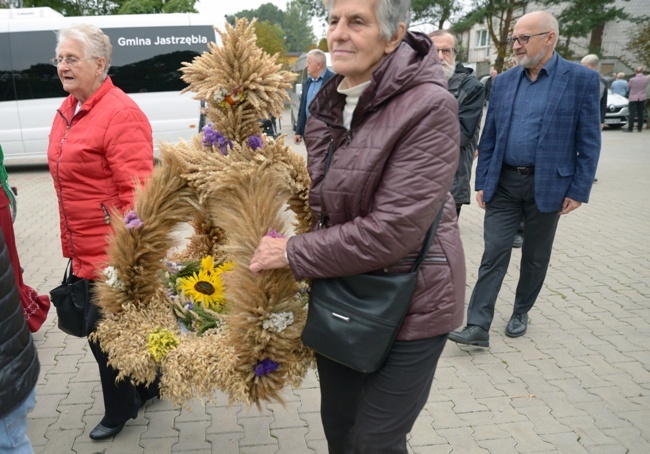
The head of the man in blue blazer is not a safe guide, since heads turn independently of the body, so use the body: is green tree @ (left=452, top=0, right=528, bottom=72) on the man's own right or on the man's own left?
on the man's own right

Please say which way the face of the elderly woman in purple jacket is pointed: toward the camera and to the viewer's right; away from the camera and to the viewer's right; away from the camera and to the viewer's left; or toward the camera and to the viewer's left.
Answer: toward the camera and to the viewer's left

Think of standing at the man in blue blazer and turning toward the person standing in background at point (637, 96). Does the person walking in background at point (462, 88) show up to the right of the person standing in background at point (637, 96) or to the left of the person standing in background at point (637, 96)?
left
